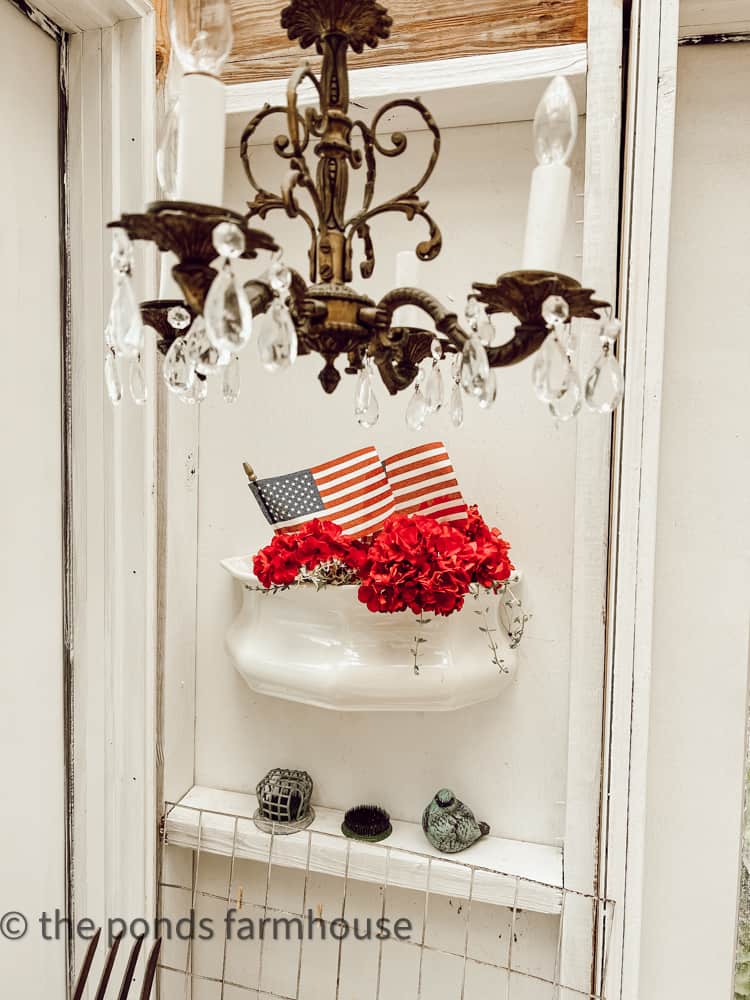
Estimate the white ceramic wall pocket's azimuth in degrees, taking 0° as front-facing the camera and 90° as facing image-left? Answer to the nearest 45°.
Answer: approximately 0°
